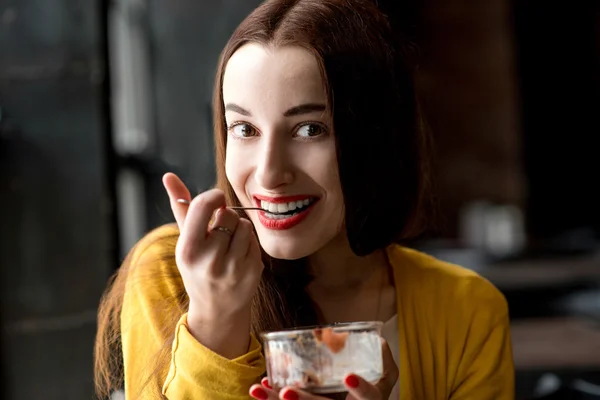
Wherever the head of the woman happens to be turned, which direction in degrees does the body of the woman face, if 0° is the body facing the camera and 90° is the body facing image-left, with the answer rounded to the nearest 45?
approximately 0°
